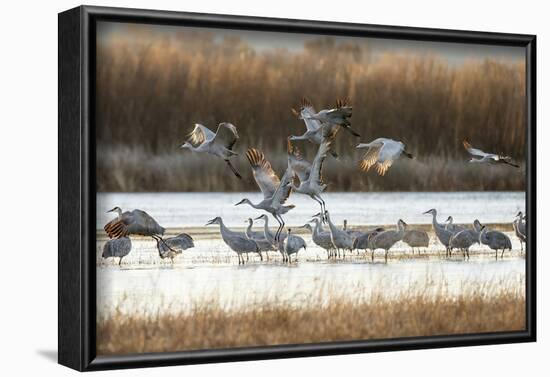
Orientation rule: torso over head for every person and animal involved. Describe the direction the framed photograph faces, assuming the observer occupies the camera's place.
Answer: facing the viewer and to the right of the viewer
